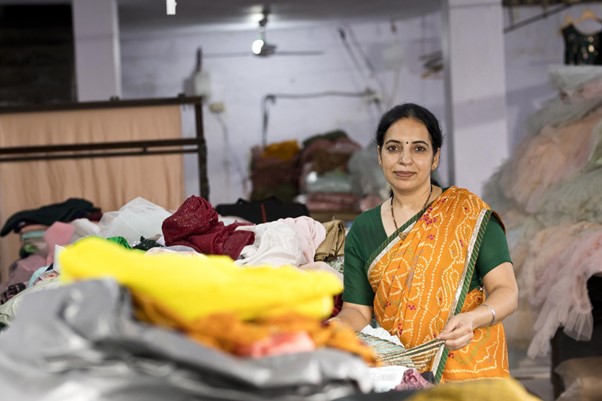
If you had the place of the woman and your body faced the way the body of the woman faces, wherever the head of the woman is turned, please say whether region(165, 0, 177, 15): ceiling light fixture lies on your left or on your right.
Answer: on your right

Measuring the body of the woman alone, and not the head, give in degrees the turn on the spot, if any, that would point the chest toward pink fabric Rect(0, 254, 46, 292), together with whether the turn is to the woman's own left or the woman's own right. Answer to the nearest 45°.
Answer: approximately 90° to the woman's own right

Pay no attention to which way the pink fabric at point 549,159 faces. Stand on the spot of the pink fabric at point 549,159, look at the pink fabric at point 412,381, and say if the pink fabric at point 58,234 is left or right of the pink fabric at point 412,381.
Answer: right

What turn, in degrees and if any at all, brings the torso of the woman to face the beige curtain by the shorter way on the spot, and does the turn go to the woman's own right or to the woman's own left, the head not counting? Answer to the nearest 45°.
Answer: approximately 90° to the woman's own right

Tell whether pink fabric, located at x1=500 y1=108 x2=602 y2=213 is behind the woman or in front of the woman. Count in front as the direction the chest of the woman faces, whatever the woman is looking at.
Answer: behind

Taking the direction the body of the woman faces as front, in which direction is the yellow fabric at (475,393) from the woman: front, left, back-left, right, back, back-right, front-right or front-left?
front-left

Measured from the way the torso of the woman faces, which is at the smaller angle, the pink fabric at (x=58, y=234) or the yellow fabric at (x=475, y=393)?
the yellow fabric

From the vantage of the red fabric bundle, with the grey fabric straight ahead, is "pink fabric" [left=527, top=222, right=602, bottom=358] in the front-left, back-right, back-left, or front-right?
back-left

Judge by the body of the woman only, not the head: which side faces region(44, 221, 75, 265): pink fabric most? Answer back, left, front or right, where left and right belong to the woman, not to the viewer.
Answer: right

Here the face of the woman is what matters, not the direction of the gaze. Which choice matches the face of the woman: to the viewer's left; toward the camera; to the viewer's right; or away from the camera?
toward the camera

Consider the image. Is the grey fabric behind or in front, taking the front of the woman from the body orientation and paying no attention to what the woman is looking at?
in front

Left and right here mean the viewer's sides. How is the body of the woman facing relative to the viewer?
facing the viewer and to the left of the viewer
